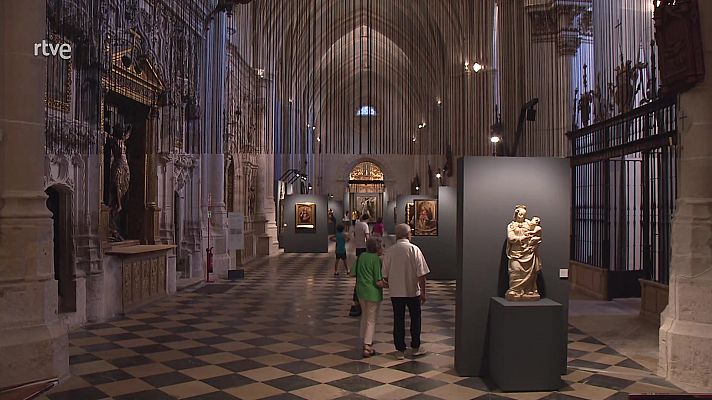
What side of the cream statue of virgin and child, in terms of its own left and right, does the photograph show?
front

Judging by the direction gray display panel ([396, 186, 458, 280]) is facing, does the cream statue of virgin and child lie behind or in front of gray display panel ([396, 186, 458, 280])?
in front

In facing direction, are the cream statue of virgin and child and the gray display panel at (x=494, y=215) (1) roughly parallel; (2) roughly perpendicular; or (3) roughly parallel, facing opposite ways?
roughly parallel

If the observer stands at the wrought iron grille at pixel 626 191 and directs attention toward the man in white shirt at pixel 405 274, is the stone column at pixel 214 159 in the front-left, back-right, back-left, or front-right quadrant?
front-right

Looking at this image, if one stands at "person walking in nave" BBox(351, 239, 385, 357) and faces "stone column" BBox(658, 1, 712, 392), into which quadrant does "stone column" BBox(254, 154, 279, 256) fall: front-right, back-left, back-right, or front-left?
back-left

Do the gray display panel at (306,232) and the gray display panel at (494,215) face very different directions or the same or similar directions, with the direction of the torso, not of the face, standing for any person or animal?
same or similar directions

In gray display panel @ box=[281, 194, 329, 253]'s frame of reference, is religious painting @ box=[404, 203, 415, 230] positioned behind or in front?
in front

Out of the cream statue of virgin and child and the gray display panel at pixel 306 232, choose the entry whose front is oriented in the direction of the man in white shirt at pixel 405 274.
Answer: the gray display panel

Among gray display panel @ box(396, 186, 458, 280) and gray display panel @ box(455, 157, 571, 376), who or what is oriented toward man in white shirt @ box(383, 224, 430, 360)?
gray display panel @ box(396, 186, 458, 280)

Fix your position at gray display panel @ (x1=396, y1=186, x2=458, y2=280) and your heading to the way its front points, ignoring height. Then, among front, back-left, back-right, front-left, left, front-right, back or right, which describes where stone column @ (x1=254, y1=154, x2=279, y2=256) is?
back-right

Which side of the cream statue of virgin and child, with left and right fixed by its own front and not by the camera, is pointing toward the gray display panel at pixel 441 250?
back

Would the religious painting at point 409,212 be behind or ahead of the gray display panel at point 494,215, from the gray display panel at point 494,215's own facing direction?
behind

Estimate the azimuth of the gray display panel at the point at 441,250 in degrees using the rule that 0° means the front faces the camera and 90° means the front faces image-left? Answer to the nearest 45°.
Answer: approximately 0°

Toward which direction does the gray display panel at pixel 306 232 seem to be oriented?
toward the camera
